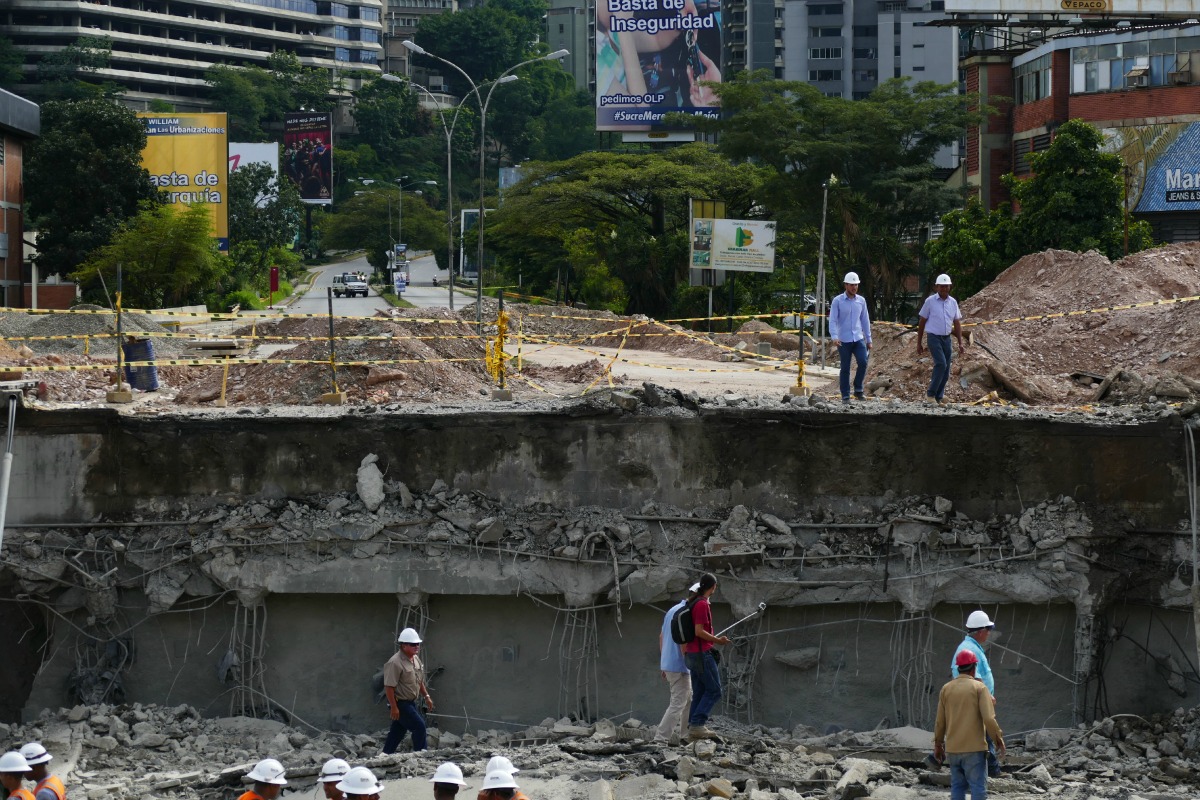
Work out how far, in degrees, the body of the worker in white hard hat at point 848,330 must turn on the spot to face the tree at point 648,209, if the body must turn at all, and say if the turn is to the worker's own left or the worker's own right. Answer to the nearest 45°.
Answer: approximately 180°

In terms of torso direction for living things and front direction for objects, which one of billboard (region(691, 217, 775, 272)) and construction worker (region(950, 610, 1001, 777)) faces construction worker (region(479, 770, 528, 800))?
the billboard

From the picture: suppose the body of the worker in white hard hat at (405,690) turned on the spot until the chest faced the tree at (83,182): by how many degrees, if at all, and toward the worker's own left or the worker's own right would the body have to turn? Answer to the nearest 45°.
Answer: approximately 135° to the worker's own left

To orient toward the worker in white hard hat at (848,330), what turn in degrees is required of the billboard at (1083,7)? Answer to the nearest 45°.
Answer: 0° — it already faces them

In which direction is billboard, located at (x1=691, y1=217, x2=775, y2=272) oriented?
toward the camera

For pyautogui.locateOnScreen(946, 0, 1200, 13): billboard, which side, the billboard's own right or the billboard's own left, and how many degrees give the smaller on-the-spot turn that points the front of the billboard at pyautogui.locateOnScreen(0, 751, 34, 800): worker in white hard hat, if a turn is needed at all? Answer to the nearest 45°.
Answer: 0° — it already faces them

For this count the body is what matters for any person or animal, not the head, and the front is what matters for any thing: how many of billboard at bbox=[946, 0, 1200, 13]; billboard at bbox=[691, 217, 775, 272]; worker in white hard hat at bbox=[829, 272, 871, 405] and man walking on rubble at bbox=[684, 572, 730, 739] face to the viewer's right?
1

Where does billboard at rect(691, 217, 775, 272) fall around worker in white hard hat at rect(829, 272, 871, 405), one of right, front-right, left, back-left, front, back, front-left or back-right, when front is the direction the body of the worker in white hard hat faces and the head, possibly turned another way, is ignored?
back

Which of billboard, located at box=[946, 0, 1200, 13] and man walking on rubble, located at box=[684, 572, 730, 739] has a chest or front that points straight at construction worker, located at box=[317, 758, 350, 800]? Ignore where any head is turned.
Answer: the billboard

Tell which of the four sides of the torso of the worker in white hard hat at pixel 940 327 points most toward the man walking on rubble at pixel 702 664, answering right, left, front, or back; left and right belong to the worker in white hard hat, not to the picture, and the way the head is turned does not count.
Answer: front

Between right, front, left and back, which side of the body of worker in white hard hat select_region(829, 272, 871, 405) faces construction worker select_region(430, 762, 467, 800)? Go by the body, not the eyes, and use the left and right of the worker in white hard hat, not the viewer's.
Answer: front

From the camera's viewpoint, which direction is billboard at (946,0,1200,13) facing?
toward the camera

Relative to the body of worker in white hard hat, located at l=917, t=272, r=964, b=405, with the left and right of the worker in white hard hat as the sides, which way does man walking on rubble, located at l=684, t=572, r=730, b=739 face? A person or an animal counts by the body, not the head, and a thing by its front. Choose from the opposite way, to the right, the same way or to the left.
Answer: to the left

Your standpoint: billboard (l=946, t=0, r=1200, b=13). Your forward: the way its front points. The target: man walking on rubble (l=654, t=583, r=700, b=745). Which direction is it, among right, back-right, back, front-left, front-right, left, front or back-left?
front
